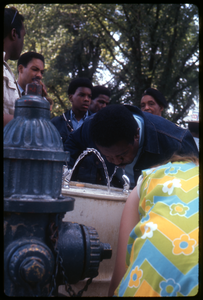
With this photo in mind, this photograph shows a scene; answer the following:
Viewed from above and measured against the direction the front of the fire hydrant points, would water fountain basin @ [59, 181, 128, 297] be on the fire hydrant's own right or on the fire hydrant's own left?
on the fire hydrant's own left

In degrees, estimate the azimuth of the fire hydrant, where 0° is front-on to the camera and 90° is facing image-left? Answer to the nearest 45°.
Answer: approximately 270°

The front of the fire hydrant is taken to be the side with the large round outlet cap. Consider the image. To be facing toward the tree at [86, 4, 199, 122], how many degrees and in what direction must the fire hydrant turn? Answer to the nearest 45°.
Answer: approximately 90° to its left
